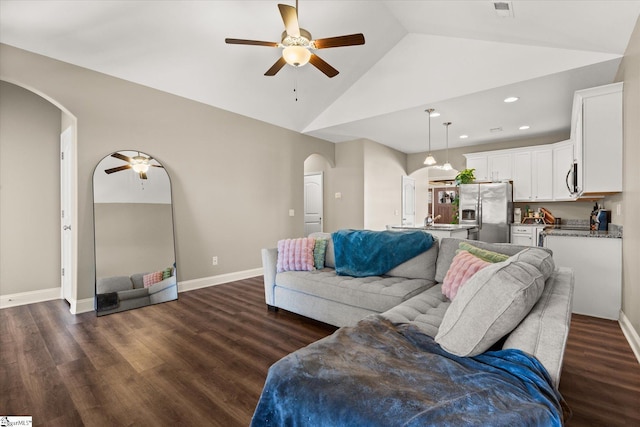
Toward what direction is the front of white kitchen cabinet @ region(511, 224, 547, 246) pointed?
toward the camera

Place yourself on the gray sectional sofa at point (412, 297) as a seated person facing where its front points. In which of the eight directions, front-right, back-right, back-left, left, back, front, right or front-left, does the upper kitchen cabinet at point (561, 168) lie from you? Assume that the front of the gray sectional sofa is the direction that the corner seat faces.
back

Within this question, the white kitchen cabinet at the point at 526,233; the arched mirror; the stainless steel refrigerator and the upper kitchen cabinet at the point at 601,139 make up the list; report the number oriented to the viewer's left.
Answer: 1

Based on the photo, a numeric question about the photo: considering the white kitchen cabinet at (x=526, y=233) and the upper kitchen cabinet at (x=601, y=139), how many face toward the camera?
1

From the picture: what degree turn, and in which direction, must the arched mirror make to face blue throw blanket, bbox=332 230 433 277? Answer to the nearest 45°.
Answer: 0° — it already faces it

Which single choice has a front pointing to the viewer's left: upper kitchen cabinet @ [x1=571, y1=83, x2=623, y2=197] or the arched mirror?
the upper kitchen cabinet

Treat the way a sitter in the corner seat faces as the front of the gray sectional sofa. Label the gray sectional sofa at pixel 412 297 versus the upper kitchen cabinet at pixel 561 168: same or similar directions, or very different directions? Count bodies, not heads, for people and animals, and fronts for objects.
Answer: same or similar directions

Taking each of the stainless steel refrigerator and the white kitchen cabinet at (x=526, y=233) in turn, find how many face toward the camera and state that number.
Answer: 2

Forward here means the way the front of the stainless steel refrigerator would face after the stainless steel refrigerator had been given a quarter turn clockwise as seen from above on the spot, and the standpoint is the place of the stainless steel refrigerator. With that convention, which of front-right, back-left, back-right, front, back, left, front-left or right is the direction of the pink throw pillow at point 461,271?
left

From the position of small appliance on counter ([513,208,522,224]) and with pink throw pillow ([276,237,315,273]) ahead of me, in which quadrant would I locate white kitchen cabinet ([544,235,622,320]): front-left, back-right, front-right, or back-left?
front-left

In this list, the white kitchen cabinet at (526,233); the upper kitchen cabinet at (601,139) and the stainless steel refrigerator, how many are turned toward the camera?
2

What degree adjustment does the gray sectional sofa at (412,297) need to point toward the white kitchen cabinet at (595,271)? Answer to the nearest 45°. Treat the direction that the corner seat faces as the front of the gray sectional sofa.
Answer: approximately 180°

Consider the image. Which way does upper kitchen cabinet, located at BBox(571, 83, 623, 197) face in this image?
to the viewer's left

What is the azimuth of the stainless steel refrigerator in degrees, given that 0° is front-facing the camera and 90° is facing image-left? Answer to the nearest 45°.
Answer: approximately 0°

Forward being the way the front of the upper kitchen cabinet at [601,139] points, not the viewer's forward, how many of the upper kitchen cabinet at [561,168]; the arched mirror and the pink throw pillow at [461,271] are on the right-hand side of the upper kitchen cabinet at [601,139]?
1

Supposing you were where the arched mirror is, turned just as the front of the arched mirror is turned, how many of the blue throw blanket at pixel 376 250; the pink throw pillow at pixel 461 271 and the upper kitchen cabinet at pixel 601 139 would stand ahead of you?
3

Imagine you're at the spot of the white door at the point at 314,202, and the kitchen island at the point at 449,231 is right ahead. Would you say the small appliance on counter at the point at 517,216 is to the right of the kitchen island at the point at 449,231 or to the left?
left
